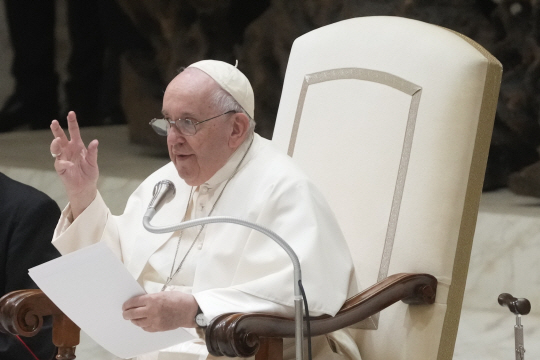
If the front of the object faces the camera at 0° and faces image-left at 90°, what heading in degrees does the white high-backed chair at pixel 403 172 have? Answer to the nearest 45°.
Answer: approximately 45°

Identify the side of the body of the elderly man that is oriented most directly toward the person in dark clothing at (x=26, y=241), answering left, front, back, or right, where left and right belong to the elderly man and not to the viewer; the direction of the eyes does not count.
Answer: right

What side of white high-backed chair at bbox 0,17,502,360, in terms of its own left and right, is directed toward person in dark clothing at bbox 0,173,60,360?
right
